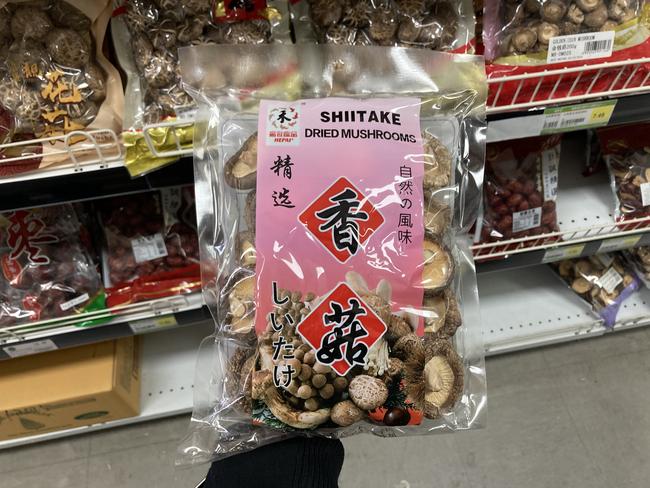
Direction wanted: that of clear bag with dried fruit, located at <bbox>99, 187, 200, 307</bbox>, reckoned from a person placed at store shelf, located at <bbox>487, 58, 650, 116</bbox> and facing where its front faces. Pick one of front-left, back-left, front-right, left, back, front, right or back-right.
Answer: right

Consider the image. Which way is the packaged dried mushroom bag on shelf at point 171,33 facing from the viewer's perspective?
toward the camera

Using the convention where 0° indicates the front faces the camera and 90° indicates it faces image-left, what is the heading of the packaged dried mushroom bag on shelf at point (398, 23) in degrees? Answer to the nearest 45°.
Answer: approximately 0°

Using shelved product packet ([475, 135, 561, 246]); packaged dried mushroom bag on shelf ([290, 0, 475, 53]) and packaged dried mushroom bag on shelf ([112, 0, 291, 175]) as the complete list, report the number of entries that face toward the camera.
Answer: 3

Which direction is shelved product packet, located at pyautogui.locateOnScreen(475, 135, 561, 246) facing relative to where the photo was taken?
toward the camera
